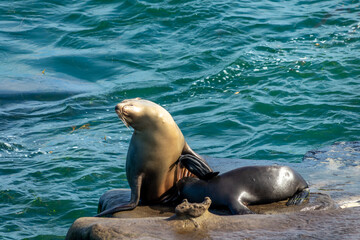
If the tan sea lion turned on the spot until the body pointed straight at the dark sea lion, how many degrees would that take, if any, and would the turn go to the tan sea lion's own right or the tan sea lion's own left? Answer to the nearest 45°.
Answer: approximately 135° to the tan sea lion's own left

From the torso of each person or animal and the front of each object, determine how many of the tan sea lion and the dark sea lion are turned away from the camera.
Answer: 0

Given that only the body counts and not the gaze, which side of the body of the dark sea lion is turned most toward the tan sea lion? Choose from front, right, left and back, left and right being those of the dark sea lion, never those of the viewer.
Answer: front

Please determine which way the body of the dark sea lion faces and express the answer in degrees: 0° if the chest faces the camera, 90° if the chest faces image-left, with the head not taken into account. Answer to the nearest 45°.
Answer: approximately 90°

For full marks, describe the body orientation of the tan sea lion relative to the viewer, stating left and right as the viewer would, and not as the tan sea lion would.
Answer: facing the viewer and to the left of the viewer
